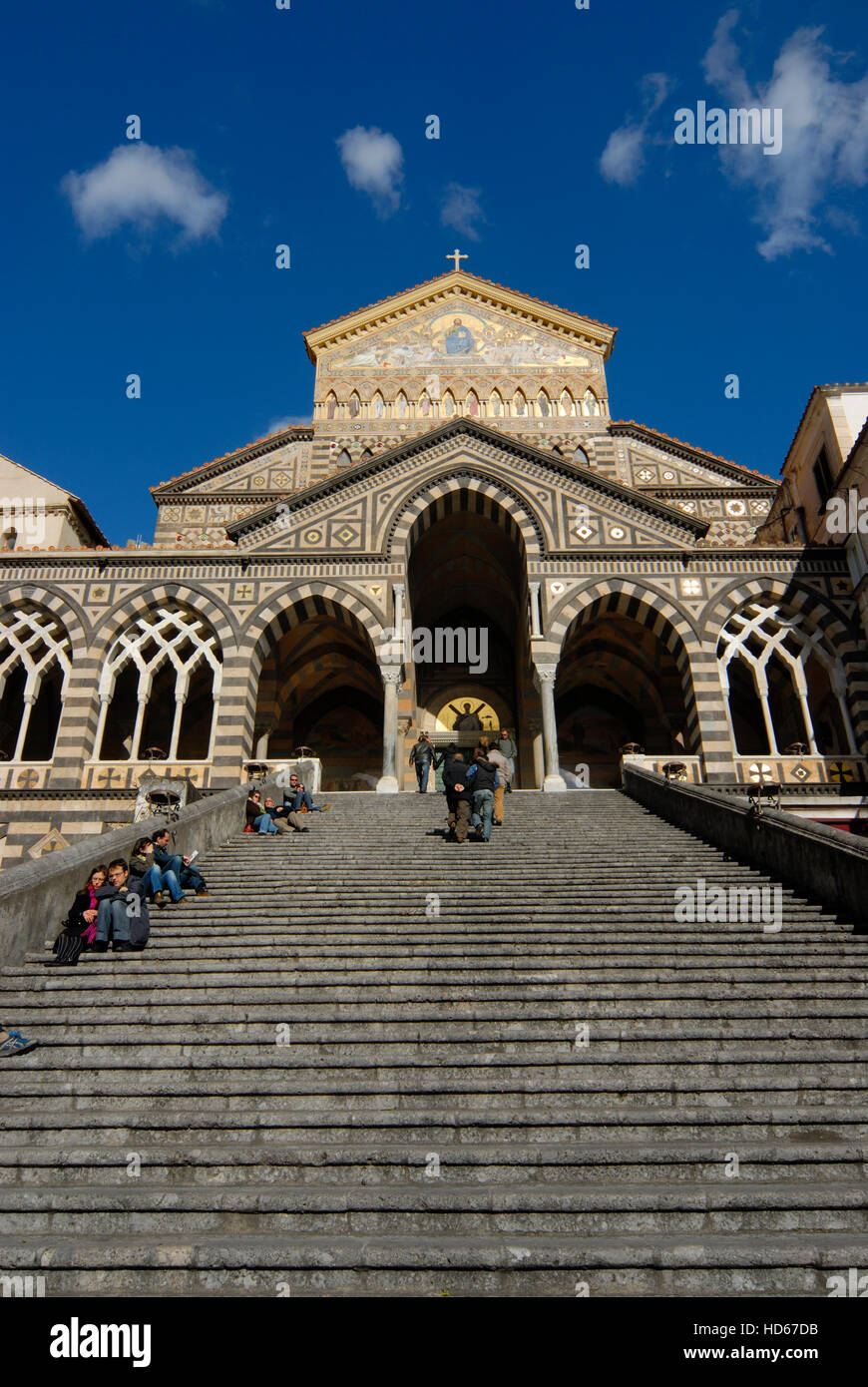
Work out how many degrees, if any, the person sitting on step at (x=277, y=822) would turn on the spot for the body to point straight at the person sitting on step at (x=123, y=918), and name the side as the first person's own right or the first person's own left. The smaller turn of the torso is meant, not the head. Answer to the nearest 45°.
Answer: approximately 45° to the first person's own right

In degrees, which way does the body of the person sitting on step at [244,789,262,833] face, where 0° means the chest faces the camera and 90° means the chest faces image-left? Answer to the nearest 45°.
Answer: approximately 315°

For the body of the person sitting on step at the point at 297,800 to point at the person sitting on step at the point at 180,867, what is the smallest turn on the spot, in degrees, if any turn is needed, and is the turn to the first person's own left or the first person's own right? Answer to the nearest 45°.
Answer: approximately 45° to the first person's own right

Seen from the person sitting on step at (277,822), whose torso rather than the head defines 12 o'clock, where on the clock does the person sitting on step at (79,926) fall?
the person sitting on step at (79,926) is roughly at 2 o'clock from the person sitting on step at (277,822).

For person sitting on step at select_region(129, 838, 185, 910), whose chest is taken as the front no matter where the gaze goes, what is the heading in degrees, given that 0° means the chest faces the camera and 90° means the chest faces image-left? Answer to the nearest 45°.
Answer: approximately 315°
